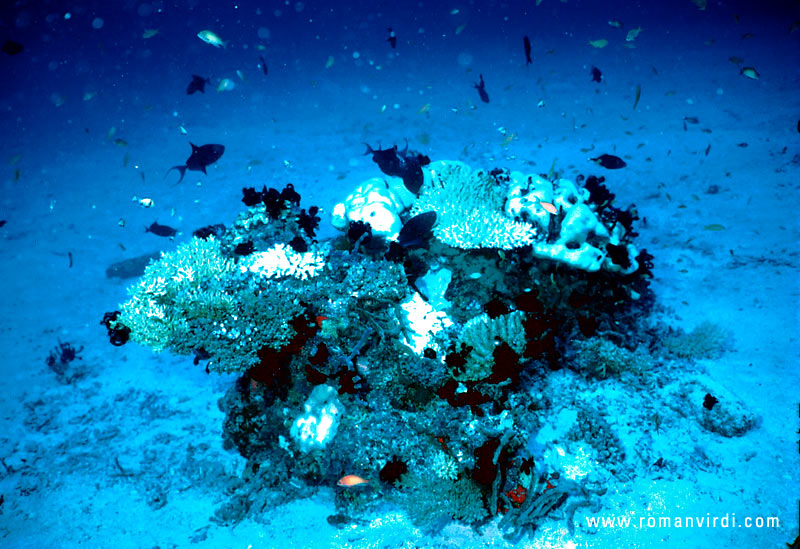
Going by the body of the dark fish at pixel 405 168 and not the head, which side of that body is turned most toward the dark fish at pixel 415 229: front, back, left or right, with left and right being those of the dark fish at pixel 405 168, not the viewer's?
right

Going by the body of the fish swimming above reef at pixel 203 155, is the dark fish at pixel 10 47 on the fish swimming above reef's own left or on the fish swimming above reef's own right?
on the fish swimming above reef's own left

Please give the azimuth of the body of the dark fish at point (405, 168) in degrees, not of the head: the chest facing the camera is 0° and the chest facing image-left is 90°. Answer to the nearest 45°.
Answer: approximately 270°

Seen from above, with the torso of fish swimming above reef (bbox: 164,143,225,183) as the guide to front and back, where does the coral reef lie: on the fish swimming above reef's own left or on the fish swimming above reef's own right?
on the fish swimming above reef's own right

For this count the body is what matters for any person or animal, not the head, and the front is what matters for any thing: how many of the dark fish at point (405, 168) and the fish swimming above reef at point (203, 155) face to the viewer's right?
2

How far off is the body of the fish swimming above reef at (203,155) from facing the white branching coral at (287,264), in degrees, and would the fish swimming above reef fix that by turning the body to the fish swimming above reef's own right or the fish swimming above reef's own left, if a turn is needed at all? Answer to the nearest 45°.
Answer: approximately 90° to the fish swimming above reef's own right

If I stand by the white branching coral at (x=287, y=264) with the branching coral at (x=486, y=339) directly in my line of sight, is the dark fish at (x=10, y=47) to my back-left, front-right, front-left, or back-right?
back-left

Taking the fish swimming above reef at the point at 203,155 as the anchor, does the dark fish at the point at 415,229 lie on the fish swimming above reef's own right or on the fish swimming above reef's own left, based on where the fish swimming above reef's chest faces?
on the fish swimming above reef's own right

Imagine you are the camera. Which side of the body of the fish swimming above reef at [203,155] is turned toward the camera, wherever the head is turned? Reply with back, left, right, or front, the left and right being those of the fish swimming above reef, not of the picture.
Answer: right
